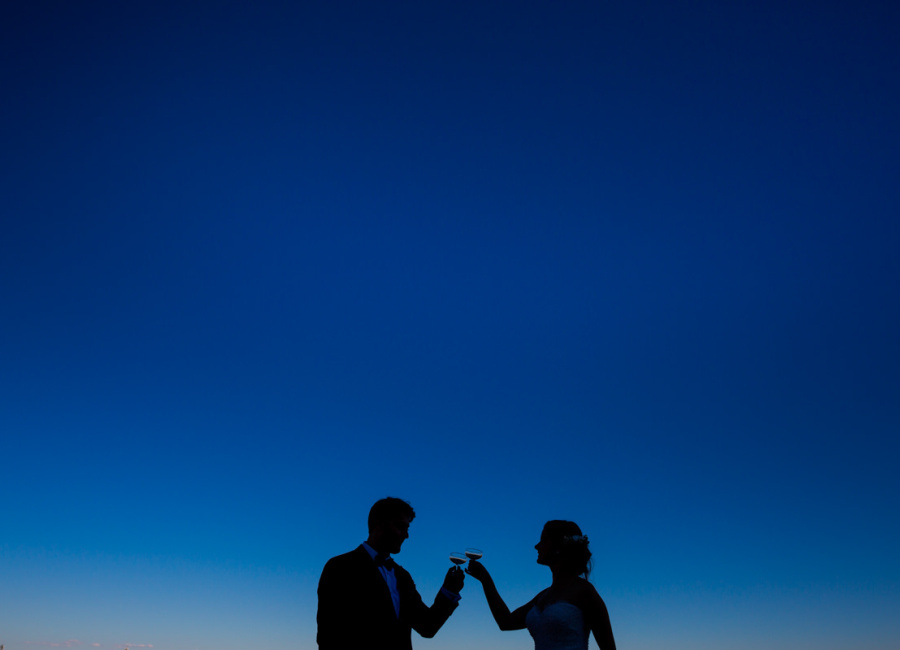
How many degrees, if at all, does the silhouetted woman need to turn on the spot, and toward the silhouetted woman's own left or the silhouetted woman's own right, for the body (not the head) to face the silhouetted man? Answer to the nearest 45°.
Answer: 0° — they already face them

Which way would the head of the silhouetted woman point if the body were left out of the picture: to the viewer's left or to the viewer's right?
to the viewer's left

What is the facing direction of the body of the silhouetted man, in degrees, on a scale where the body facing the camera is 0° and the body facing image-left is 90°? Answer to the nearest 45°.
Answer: approximately 315°

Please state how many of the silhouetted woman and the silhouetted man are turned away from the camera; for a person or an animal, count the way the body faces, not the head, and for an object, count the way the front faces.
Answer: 0

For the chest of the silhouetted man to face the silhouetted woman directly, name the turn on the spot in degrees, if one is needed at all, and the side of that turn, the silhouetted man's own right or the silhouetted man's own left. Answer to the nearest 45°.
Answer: approximately 45° to the silhouetted man's own left

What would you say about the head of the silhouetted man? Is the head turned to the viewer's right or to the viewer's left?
to the viewer's right
